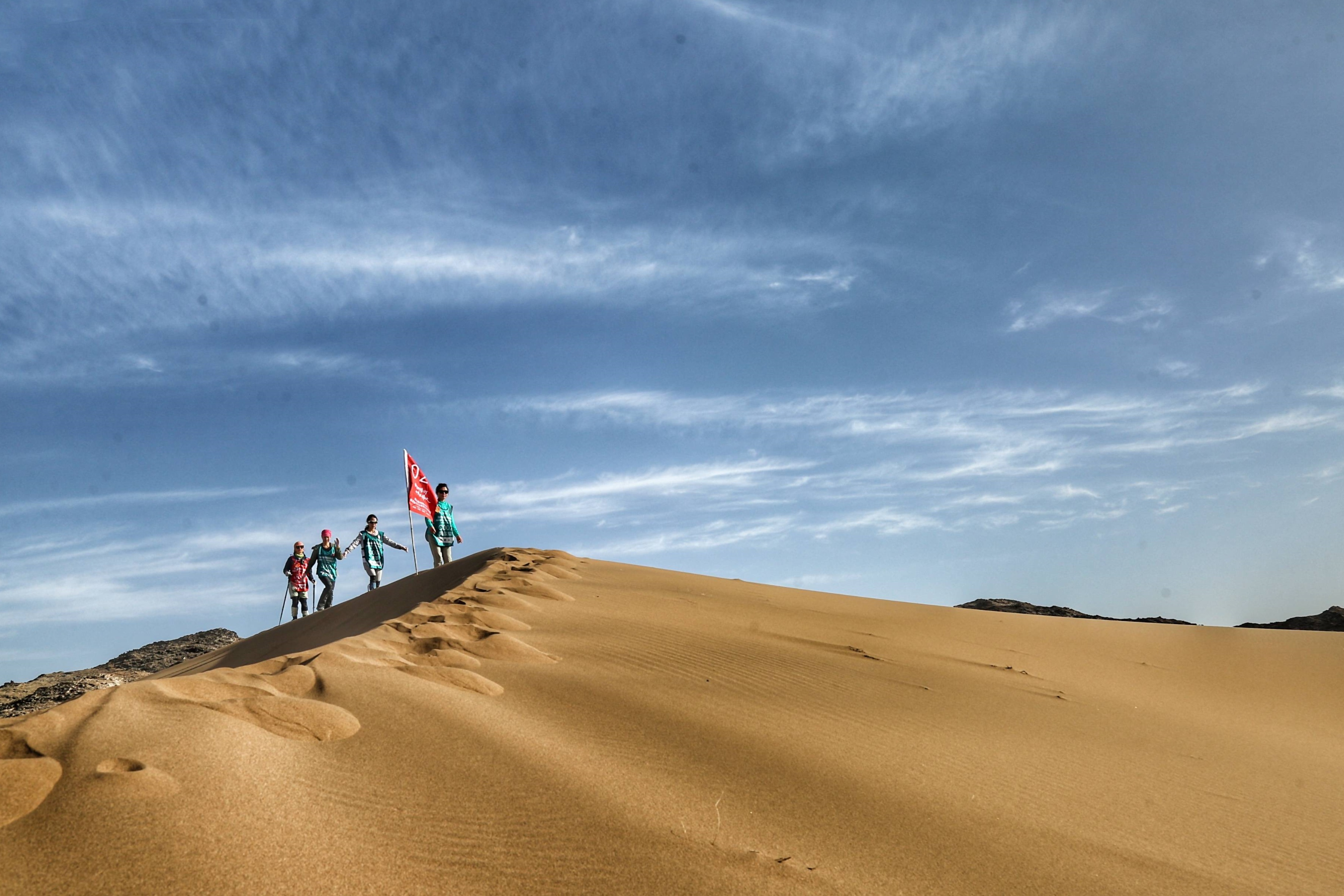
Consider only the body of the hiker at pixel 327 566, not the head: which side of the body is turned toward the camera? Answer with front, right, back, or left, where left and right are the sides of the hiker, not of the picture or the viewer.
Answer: front

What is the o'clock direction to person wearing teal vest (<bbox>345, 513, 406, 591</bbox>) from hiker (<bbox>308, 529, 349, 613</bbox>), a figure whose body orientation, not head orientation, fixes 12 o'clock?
The person wearing teal vest is roughly at 10 o'clock from the hiker.

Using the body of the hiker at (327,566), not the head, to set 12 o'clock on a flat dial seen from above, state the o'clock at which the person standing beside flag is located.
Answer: The person standing beside flag is roughly at 10 o'clock from the hiker.
